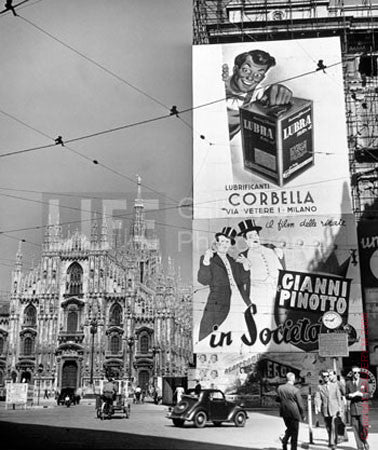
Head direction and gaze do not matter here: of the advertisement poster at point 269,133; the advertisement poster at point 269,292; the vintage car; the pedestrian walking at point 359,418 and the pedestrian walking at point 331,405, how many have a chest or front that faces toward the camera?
4

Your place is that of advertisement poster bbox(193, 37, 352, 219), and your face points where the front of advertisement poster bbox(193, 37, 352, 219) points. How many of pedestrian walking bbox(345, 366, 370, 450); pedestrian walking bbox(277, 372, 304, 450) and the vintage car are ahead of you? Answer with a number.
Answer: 3

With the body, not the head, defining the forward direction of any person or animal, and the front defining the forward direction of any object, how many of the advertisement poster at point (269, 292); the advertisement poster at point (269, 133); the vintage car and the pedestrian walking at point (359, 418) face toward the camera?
3

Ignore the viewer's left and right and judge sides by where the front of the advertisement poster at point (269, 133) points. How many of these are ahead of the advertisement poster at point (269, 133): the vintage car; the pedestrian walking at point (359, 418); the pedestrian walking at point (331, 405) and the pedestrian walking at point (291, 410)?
4

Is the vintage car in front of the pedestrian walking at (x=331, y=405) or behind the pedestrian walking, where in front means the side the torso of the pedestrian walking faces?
behind

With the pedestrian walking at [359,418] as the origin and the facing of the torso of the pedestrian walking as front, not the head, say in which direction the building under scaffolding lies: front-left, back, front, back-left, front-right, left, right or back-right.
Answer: back

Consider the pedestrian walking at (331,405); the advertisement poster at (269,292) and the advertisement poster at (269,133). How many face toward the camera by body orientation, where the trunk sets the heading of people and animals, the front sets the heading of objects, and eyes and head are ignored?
3

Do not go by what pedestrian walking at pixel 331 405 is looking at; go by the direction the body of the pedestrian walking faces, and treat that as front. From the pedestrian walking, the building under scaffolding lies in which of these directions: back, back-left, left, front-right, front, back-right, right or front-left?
back

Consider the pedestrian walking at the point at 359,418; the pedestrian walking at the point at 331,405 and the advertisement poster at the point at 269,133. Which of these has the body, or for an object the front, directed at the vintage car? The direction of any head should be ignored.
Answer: the advertisement poster

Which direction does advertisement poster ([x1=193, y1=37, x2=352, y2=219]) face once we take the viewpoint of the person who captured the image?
facing the viewer

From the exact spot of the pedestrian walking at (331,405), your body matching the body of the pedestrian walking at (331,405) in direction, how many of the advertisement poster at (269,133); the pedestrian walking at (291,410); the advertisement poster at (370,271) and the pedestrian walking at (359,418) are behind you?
2

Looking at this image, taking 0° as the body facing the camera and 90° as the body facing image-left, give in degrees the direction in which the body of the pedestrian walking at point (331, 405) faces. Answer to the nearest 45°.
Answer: approximately 0°
